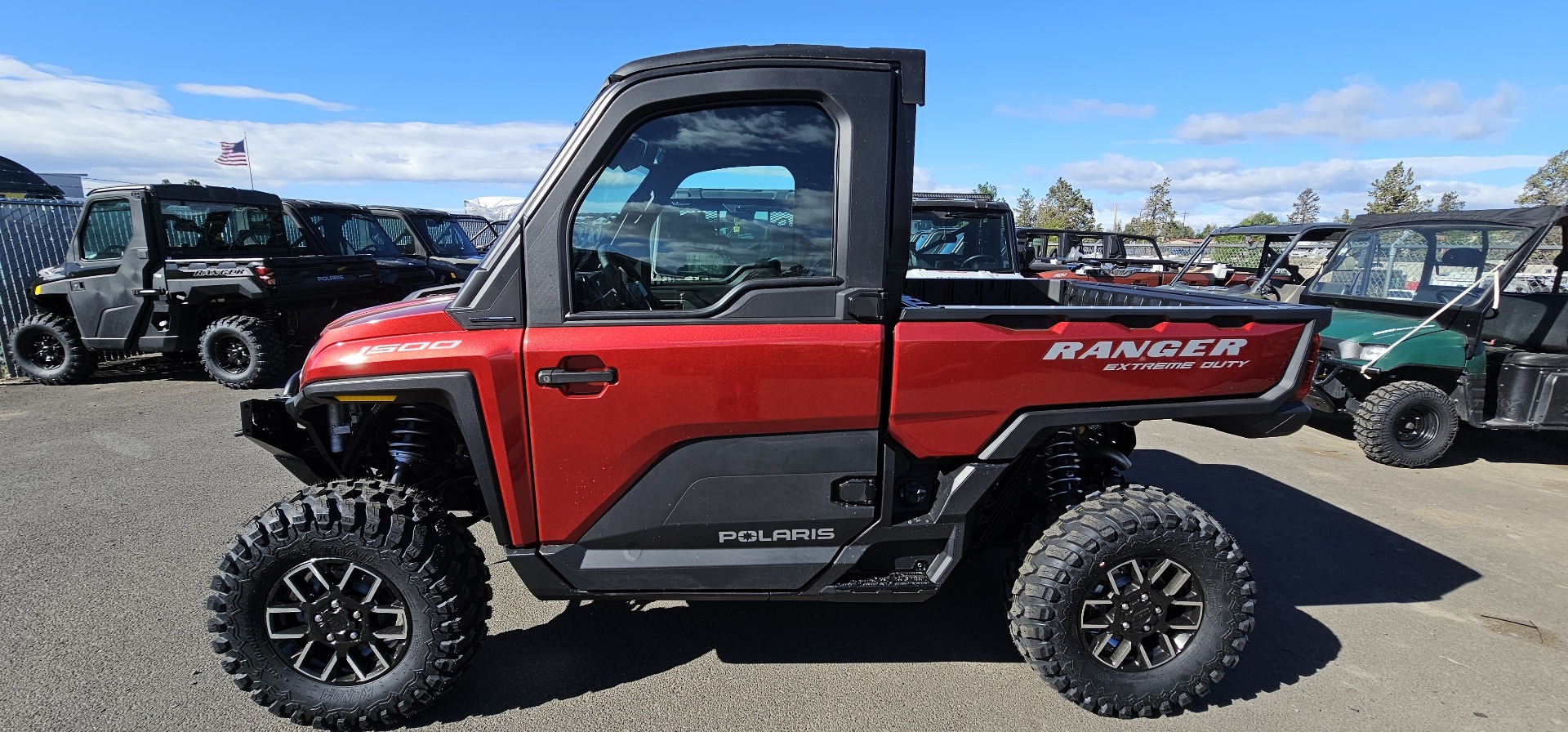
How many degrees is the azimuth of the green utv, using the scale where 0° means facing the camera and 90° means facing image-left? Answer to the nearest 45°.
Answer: approximately 45°

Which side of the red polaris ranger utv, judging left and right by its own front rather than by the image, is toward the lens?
left

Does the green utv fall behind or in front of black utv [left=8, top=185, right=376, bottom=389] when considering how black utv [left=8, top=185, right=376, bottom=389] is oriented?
behind

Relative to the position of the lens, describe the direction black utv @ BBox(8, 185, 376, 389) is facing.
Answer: facing away from the viewer and to the left of the viewer

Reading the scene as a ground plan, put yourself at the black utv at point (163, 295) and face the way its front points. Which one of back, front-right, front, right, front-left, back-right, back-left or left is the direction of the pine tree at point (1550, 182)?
back-right

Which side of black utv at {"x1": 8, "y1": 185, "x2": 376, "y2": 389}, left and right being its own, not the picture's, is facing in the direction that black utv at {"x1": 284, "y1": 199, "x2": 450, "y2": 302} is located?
right

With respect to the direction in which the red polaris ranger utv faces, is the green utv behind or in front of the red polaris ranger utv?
behind

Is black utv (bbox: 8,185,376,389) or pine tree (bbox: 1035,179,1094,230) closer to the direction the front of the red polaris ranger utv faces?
the black utv

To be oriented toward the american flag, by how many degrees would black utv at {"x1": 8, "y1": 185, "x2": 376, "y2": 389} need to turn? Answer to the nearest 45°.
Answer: approximately 45° to its right
